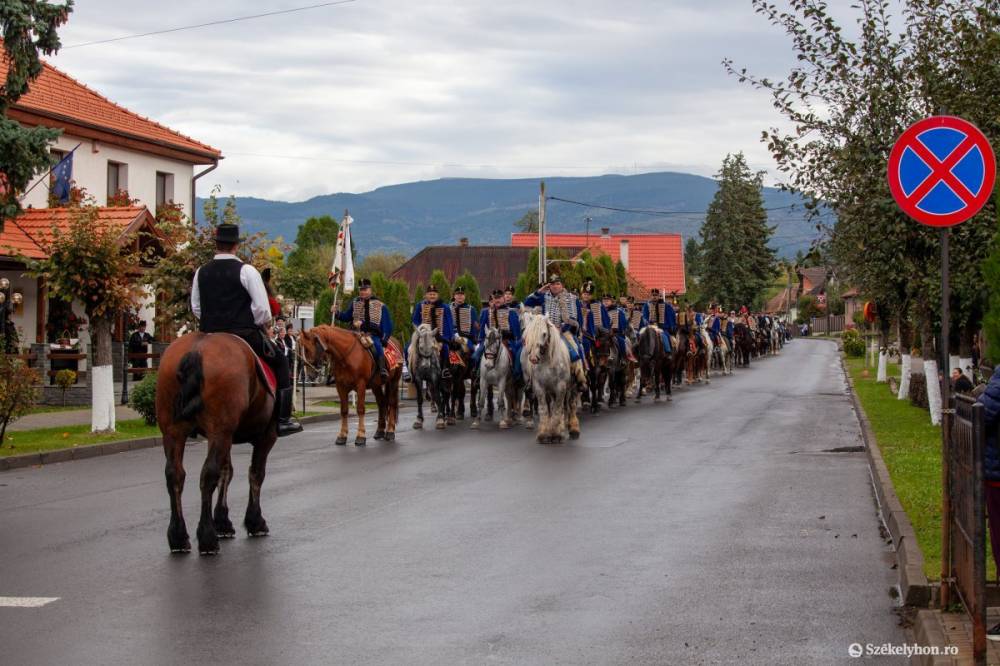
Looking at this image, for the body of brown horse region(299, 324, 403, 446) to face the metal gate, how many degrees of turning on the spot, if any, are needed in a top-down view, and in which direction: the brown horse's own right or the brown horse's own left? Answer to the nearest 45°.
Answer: approximately 45° to the brown horse's own left

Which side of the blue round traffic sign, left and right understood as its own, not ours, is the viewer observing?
front

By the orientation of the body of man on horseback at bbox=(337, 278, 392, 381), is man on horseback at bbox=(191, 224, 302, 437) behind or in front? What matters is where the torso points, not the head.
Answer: in front

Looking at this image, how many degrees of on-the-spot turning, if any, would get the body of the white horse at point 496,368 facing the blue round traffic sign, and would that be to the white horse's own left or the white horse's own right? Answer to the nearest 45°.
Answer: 0° — it already faces it

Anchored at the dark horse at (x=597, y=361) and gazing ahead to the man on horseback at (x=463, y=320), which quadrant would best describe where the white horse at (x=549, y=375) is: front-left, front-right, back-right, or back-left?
front-left

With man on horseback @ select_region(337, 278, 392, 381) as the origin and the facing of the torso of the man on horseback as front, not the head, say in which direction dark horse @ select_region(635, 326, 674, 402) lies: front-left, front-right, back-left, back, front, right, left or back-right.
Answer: back

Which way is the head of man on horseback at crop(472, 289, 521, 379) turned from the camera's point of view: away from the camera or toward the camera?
toward the camera

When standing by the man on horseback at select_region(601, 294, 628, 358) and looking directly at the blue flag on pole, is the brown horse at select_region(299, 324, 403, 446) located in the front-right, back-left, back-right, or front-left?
front-left

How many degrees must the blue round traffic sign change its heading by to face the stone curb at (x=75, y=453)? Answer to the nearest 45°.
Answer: approximately 135° to its right

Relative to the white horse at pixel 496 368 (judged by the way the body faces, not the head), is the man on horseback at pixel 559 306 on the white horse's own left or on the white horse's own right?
on the white horse's own left

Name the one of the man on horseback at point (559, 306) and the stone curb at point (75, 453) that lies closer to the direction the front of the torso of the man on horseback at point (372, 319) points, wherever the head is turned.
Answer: the stone curb

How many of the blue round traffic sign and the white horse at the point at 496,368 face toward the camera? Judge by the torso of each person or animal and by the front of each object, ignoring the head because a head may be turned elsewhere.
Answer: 2

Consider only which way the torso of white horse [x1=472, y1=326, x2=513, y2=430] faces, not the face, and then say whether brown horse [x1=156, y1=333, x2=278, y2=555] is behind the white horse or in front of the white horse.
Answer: in front

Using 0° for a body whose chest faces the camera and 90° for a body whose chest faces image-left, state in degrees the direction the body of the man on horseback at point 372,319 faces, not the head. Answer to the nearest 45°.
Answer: approximately 45°

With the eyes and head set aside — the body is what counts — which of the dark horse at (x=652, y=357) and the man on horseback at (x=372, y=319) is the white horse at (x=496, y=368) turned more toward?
the man on horseback

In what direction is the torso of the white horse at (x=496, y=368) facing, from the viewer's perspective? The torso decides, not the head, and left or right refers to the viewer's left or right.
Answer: facing the viewer

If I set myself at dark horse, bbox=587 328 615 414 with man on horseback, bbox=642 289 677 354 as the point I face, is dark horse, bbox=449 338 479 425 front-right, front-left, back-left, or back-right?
back-left
